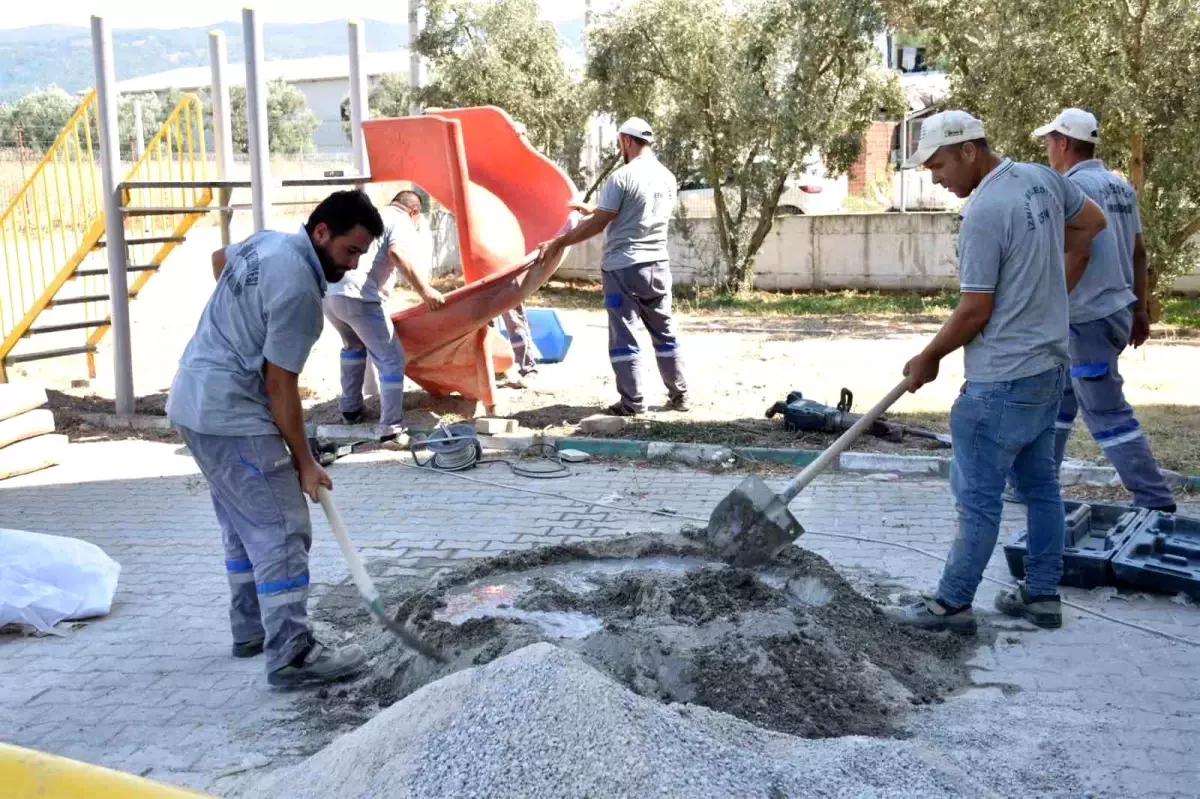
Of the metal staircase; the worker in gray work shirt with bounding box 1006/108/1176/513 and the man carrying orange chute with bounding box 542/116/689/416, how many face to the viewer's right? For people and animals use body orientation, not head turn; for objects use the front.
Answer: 0

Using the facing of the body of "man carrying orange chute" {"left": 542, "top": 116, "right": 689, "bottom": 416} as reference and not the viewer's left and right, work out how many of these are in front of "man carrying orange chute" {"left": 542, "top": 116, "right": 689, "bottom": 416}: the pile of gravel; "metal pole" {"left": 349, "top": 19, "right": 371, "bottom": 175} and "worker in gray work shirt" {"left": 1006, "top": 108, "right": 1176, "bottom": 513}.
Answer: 1

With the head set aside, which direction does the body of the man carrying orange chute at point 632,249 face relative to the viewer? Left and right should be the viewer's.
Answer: facing away from the viewer and to the left of the viewer

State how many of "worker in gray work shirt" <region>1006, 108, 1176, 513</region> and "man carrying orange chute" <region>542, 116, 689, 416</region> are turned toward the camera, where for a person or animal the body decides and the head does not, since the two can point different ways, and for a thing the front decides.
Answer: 0

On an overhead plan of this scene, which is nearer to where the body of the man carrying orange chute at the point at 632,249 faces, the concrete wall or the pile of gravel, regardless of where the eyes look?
the concrete wall

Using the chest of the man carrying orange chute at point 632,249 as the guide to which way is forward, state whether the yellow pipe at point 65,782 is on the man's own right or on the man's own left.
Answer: on the man's own left

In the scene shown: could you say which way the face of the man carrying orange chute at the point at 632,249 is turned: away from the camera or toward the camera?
away from the camera

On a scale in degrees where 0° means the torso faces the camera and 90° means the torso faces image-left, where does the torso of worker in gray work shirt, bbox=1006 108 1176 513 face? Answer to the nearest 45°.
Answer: approximately 135°

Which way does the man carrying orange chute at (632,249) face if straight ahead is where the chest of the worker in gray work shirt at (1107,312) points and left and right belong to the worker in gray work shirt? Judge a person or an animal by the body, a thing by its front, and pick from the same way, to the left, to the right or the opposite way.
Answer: the same way

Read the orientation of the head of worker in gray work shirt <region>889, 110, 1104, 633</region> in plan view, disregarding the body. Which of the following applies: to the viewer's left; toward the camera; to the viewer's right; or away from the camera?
to the viewer's left

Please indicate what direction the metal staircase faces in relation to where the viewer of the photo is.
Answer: facing the viewer and to the left of the viewer

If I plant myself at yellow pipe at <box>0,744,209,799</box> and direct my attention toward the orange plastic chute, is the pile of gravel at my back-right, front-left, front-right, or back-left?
front-right

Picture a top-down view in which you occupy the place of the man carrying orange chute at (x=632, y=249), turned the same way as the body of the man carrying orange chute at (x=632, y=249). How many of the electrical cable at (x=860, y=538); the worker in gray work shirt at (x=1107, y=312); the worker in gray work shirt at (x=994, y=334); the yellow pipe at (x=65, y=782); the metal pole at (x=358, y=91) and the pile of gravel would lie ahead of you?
1
